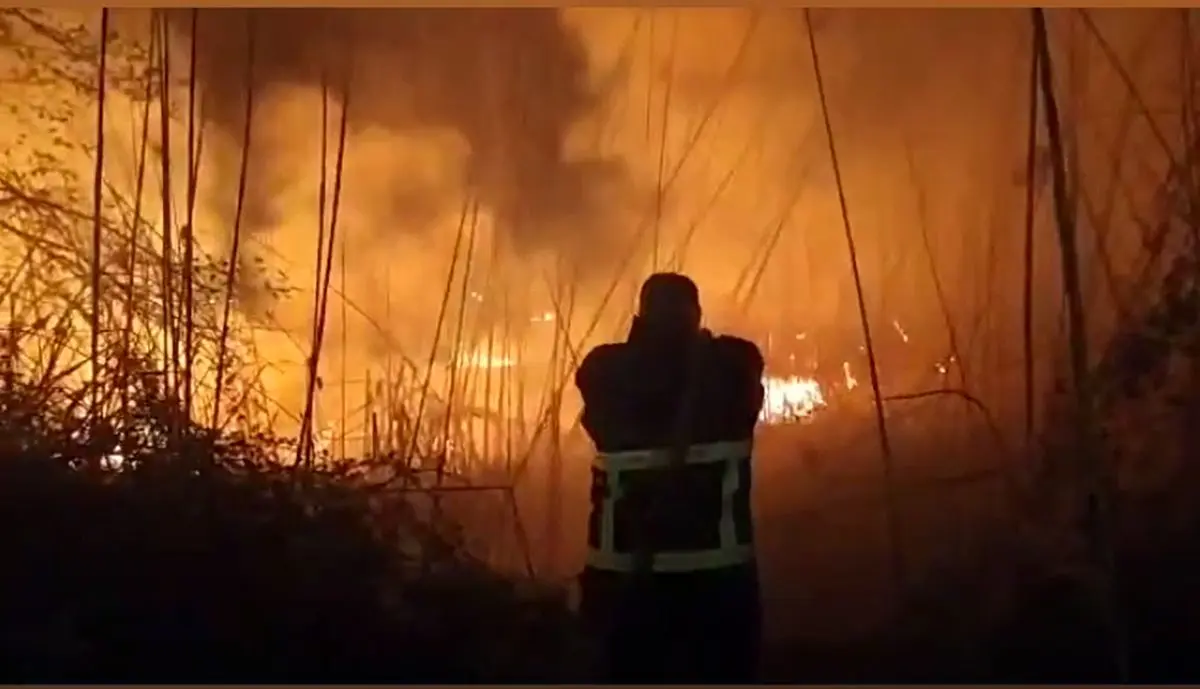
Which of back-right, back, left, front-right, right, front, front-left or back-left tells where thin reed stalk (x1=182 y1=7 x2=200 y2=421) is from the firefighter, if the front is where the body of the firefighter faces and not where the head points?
left

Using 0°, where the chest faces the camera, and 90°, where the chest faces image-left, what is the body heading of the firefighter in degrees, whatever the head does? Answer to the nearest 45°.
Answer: approximately 180°

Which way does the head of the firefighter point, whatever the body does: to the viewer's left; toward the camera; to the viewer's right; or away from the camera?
away from the camera

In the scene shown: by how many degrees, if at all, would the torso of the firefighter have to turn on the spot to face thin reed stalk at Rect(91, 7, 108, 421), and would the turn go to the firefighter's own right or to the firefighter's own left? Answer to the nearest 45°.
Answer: approximately 90° to the firefighter's own left

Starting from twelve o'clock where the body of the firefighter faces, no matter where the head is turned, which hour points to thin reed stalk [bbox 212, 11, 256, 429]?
The thin reed stalk is roughly at 11 o'clock from the firefighter.

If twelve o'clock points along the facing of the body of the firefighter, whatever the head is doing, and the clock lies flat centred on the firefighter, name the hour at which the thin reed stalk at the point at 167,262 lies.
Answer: The thin reed stalk is roughly at 9 o'clock from the firefighter.

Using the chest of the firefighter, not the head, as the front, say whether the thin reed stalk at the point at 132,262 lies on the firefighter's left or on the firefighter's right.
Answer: on the firefighter's left
